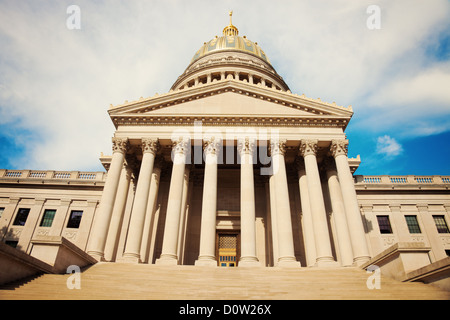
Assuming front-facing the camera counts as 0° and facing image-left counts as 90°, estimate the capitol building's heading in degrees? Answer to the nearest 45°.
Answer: approximately 0°

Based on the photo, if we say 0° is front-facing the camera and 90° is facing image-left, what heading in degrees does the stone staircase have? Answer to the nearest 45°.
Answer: approximately 0°

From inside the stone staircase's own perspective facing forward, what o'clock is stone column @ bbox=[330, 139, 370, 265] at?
The stone column is roughly at 8 o'clock from the stone staircase.

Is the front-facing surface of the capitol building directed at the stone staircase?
yes

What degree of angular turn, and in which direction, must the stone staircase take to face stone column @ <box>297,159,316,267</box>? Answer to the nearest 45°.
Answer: approximately 135° to its left

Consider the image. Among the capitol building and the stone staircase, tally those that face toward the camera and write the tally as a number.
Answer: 2
